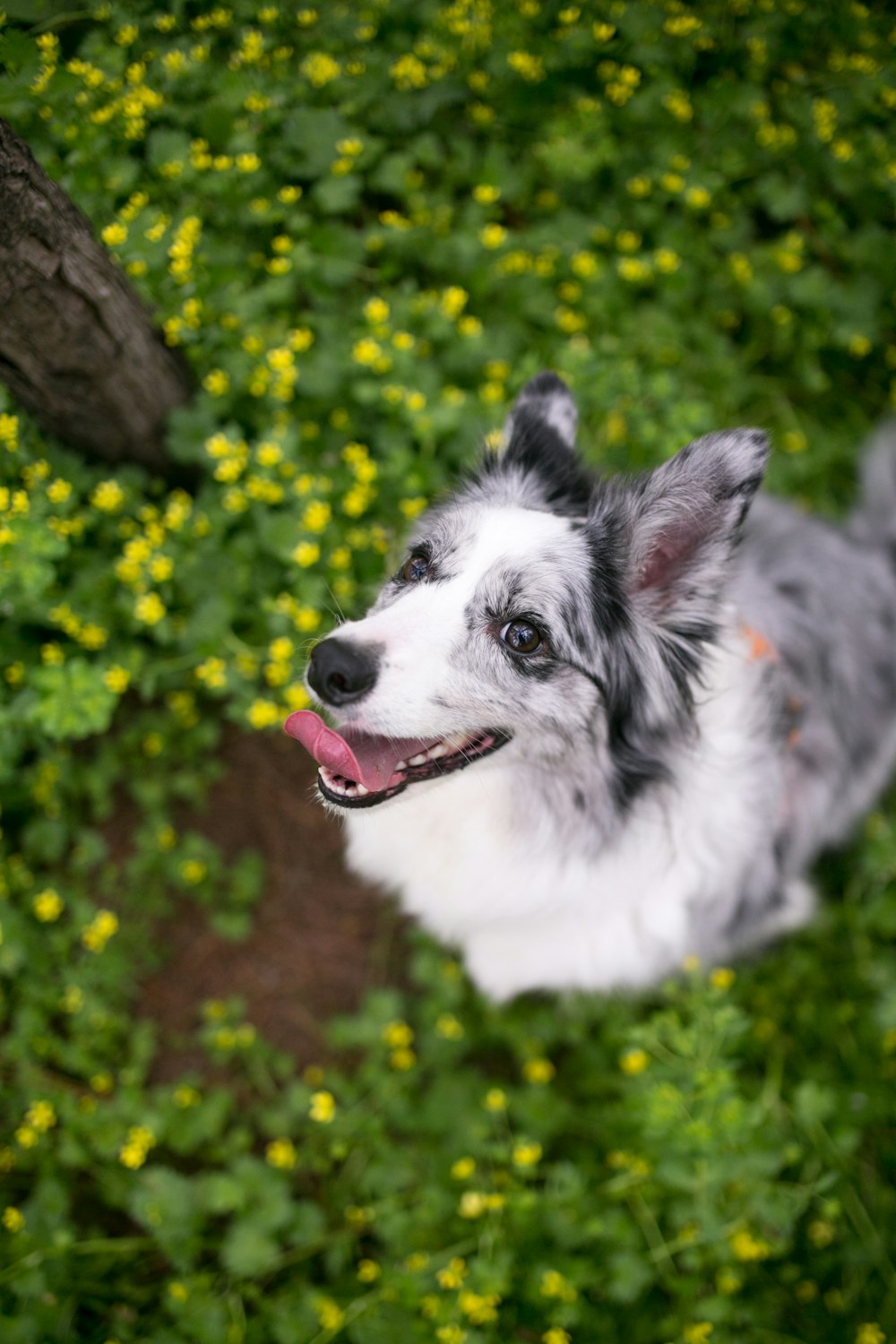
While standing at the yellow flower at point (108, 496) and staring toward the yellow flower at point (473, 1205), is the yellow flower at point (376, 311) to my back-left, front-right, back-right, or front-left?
back-left

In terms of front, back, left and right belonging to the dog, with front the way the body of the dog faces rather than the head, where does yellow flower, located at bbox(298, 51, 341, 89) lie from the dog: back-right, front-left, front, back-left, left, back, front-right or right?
back-right

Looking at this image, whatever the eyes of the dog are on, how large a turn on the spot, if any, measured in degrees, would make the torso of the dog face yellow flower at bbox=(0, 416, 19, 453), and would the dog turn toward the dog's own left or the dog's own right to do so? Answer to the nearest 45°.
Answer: approximately 90° to the dog's own right

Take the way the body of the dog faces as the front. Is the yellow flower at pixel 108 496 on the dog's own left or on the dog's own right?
on the dog's own right

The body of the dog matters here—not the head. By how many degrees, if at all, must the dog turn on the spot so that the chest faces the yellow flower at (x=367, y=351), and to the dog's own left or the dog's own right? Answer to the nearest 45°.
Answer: approximately 135° to the dog's own right

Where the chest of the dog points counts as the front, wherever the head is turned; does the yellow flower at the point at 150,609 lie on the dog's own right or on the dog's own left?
on the dog's own right

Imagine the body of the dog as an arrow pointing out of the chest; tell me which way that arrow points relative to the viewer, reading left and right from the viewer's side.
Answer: facing the viewer and to the left of the viewer

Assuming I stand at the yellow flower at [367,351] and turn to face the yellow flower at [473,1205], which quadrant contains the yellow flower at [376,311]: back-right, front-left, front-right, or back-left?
back-left

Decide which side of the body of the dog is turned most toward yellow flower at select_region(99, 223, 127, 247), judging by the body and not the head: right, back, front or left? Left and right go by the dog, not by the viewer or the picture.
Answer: right

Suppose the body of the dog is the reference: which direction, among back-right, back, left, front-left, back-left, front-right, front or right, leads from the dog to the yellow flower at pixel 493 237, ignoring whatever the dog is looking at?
back-right

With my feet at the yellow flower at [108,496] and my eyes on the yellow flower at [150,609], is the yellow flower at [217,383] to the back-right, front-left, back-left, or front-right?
back-left

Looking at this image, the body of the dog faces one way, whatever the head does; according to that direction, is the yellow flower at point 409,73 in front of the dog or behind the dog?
behind
